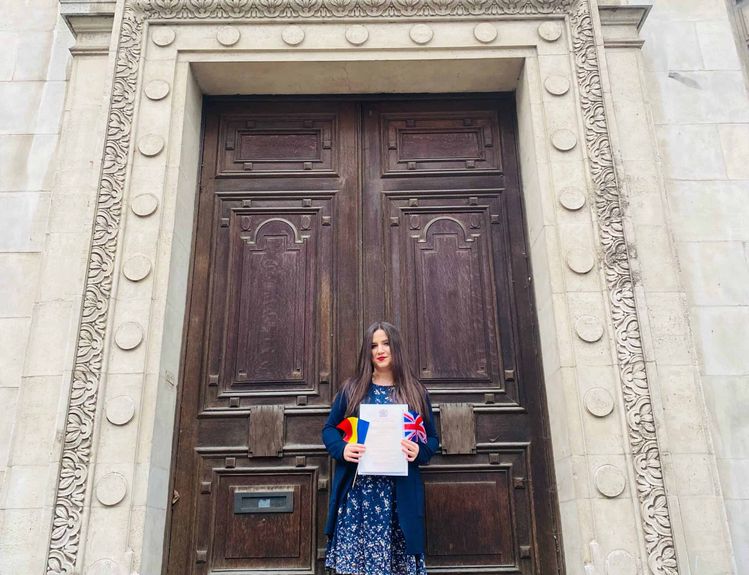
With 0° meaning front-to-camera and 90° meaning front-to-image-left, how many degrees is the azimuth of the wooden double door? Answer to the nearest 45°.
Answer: approximately 0°

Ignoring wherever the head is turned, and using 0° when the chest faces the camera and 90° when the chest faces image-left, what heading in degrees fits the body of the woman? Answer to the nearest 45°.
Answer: approximately 0°

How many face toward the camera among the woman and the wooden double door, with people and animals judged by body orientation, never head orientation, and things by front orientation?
2
